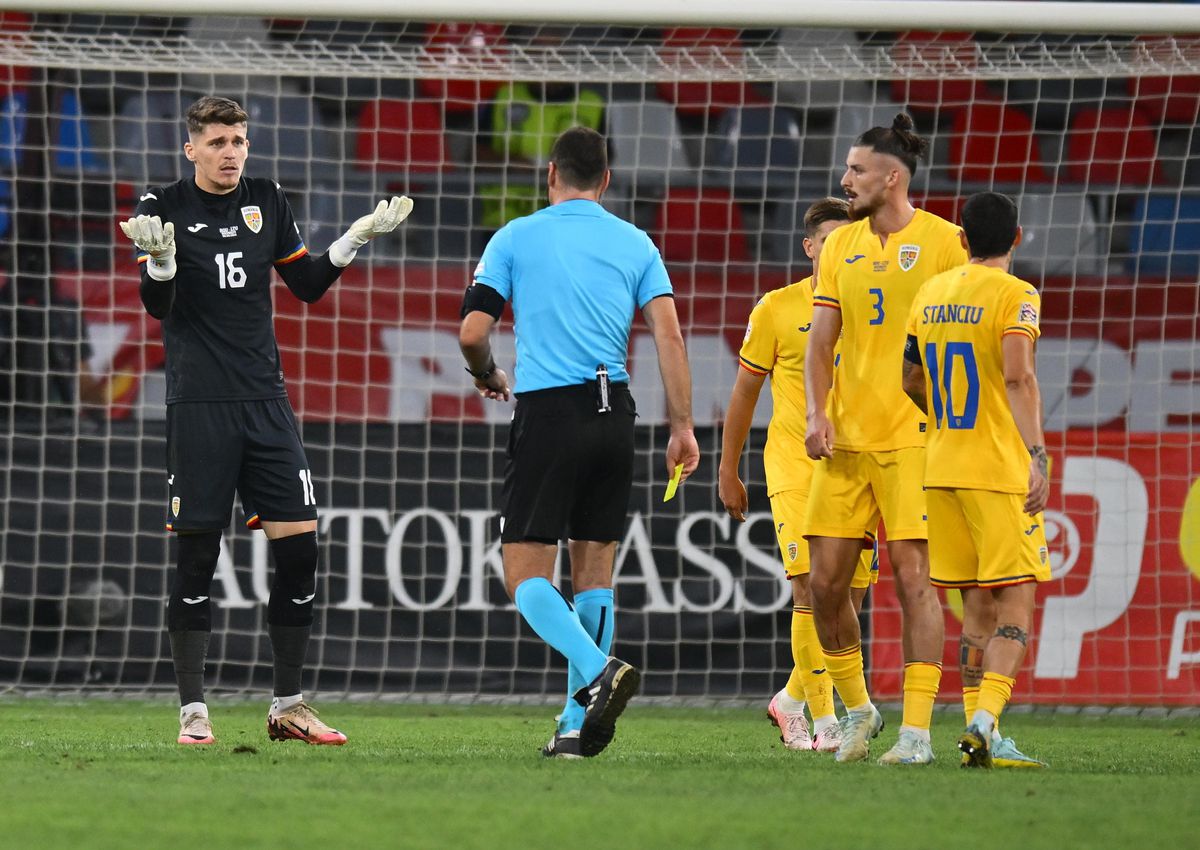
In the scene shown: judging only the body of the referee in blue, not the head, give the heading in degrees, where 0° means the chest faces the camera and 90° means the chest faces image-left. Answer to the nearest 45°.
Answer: approximately 180°

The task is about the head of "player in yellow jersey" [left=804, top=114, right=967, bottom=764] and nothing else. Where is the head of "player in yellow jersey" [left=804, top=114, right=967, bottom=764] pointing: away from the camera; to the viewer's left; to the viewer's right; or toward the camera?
to the viewer's left

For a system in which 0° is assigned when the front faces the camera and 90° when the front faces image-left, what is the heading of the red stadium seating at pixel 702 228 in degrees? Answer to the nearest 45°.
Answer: approximately 0°

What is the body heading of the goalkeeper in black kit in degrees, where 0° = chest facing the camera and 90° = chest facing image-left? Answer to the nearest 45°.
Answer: approximately 0°

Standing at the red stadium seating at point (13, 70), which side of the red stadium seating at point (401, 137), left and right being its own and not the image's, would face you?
right

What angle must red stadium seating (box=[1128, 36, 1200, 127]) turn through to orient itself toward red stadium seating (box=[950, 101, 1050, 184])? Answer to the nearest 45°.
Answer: approximately 45° to its right

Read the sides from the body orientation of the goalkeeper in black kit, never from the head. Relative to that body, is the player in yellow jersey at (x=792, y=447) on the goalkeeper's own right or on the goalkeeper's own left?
on the goalkeeper's own left

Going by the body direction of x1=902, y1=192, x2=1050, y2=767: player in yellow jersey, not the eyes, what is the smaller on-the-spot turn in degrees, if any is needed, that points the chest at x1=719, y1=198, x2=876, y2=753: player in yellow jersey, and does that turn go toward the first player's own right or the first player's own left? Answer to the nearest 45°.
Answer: approximately 90° to the first player's own left

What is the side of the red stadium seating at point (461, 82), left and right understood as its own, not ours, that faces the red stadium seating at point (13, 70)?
right

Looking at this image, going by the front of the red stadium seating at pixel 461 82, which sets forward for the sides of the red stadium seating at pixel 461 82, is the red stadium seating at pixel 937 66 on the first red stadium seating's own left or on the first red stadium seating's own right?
on the first red stadium seating's own left

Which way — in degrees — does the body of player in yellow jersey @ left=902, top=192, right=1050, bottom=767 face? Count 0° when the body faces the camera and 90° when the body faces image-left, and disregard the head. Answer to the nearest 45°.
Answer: approximately 225°

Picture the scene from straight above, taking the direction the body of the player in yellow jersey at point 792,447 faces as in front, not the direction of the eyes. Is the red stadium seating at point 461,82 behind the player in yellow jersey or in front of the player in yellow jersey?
behind

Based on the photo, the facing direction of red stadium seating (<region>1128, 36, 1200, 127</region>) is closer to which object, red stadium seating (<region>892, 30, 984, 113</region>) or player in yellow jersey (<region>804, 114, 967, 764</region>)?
the player in yellow jersey

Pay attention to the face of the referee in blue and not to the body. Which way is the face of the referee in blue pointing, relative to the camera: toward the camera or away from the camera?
away from the camera
